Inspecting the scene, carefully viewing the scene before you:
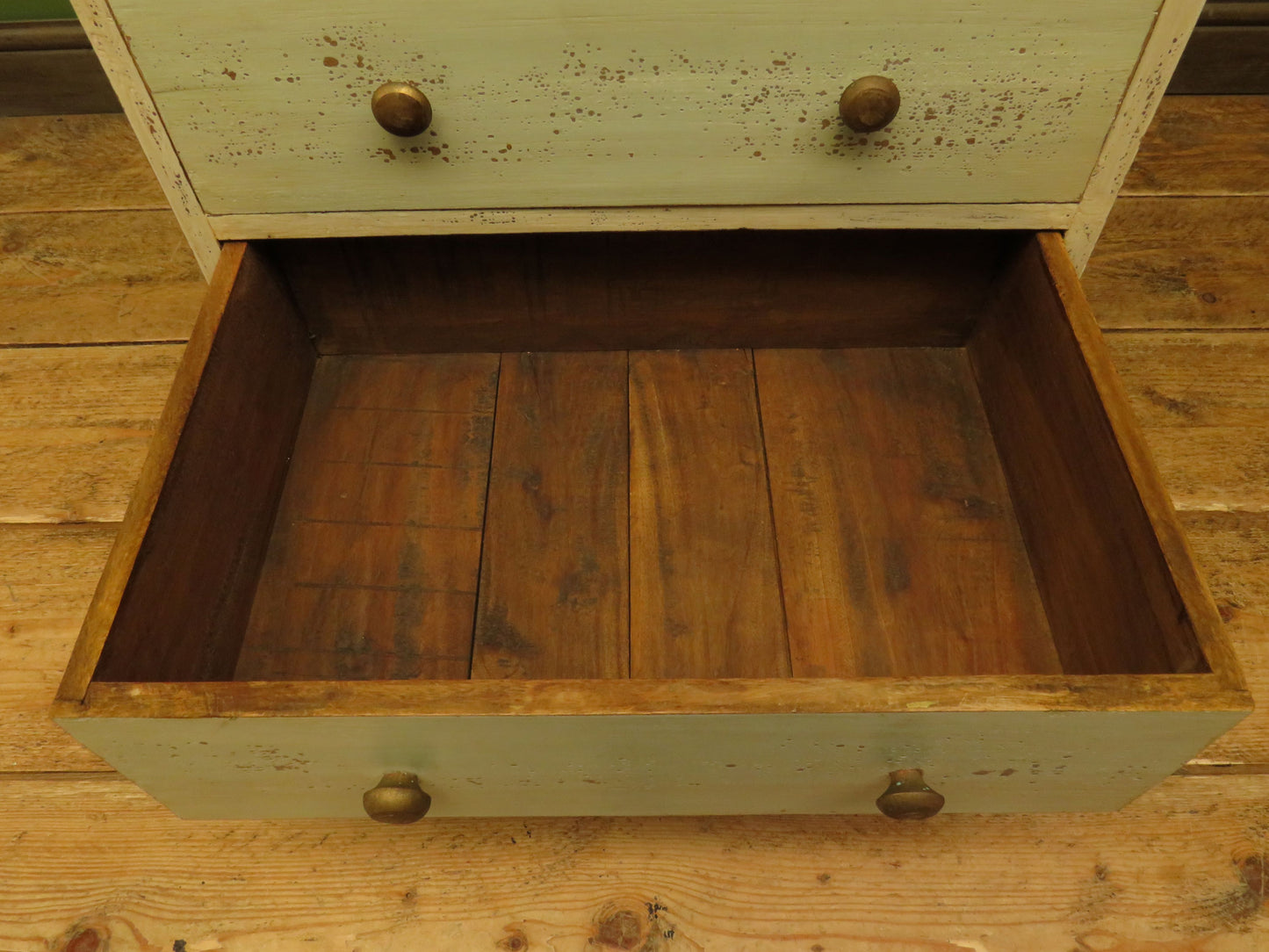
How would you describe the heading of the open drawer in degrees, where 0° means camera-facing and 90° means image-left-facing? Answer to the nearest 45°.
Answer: approximately 0°
